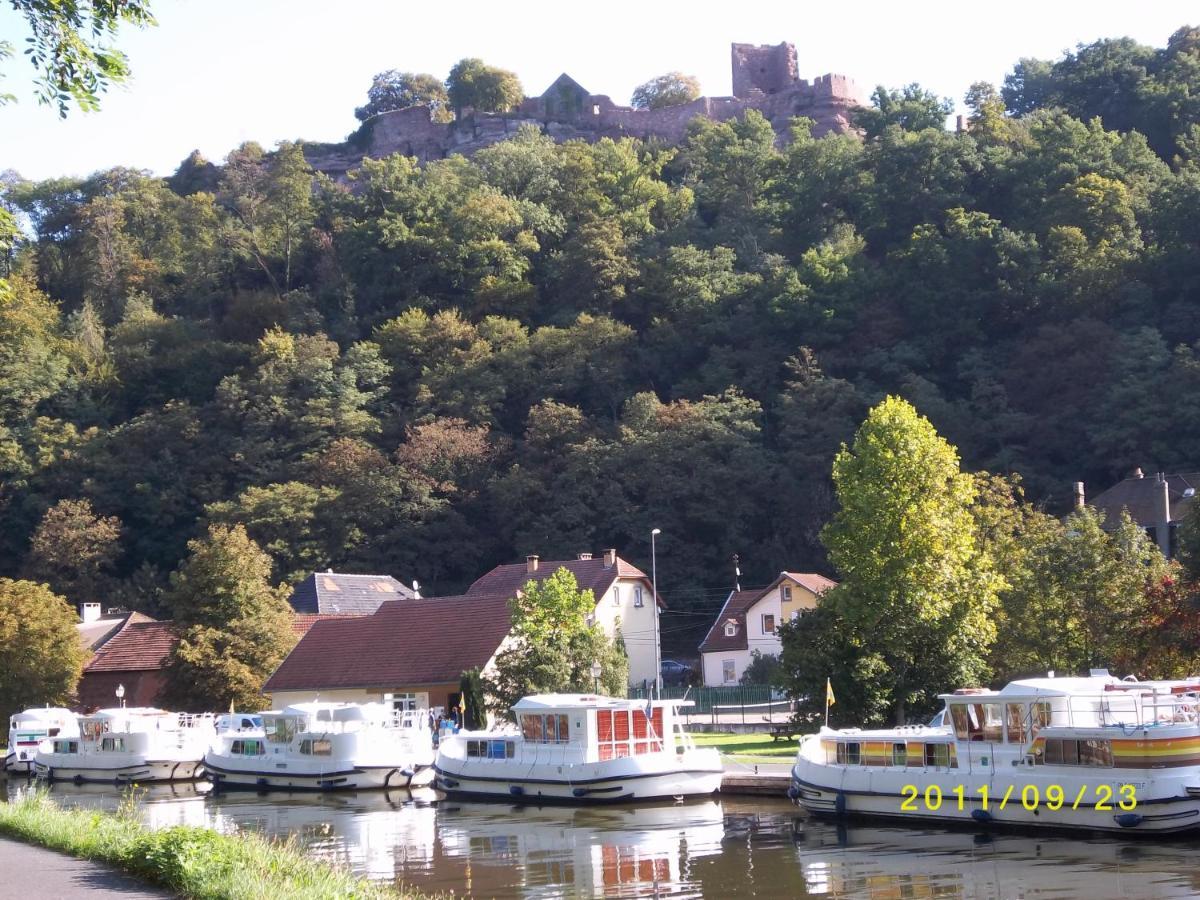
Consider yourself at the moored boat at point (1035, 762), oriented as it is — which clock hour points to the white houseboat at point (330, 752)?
The white houseboat is roughly at 1 o'clock from the moored boat.

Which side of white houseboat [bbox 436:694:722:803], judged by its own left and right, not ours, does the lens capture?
left

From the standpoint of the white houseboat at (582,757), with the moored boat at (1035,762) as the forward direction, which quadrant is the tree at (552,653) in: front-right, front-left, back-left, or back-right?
back-left

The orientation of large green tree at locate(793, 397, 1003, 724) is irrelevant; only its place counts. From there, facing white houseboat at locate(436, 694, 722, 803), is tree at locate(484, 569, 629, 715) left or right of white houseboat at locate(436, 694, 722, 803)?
right

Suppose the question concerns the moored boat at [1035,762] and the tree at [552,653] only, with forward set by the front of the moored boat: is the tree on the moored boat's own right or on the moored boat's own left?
on the moored boat's own right

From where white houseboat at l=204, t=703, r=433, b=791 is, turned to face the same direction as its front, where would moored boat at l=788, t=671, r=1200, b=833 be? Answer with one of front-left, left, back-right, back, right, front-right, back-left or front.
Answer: back-left

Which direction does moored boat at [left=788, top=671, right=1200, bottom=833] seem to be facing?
to the viewer's left

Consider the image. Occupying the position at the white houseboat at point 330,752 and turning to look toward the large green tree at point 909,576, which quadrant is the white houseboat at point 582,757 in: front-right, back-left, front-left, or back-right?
front-right

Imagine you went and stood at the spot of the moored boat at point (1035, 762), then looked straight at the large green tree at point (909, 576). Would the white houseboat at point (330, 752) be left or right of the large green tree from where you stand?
left

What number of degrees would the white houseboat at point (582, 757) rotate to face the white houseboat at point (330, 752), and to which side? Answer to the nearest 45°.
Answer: approximately 45° to its right

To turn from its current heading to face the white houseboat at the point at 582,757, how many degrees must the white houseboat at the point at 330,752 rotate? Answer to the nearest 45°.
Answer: approximately 135° to its left

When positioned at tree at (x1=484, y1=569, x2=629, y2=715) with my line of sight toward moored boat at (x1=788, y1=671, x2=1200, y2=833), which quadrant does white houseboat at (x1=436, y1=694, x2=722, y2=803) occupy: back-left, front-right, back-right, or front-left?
front-right
